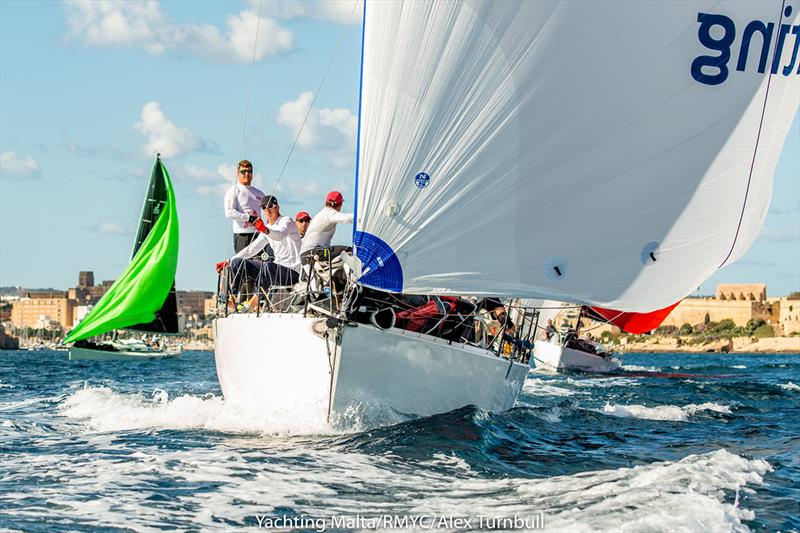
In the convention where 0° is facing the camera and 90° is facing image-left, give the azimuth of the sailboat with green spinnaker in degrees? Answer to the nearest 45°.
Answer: approximately 90°

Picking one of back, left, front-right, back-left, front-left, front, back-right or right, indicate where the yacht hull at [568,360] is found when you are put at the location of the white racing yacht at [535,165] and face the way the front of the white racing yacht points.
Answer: back

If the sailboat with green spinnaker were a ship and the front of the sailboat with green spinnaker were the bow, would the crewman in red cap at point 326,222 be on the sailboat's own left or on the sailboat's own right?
on the sailboat's own left

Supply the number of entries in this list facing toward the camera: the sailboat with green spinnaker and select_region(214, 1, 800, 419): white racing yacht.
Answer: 1

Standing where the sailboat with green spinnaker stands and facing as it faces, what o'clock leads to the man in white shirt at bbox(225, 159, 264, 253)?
The man in white shirt is roughly at 9 o'clock from the sailboat with green spinnaker.

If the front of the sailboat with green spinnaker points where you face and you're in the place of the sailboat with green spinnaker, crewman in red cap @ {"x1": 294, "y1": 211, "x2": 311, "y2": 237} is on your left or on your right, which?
on your left

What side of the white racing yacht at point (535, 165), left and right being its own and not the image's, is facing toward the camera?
front

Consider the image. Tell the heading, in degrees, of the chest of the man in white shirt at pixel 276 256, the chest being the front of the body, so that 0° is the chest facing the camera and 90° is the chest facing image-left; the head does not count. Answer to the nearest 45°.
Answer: approximately 45°

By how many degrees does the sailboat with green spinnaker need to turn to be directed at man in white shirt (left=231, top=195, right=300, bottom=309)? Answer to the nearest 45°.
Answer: approximately 90° to its left

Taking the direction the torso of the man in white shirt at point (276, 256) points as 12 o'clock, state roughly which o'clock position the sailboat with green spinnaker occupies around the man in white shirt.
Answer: The sailboat with green spinnaker is roughly at 4 o'clock from the man in white shirt.
